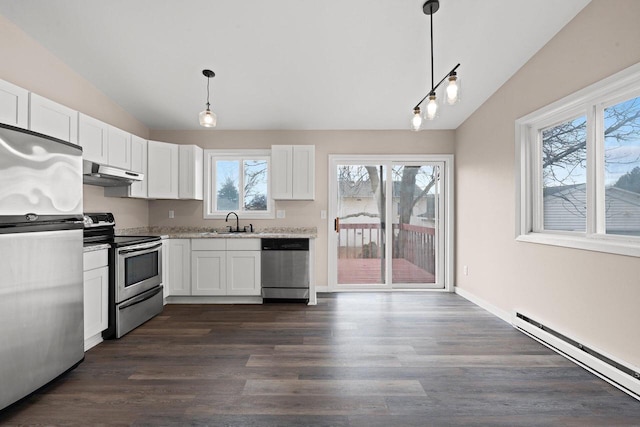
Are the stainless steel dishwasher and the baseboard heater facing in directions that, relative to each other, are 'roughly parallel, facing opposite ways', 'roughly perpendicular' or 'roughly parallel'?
roughly perpendicular

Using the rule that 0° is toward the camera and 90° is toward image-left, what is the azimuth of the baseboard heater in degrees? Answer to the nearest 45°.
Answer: approximately 45°

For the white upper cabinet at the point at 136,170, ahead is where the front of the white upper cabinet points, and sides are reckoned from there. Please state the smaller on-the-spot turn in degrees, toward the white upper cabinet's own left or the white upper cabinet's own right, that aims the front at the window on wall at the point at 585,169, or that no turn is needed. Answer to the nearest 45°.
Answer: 0° — it already faces it

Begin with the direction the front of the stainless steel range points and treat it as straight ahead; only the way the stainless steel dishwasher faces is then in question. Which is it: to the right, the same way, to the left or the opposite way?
to the right

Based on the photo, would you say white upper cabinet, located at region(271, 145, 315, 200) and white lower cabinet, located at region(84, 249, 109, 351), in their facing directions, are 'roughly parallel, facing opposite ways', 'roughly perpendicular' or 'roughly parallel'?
roughly perpendicular

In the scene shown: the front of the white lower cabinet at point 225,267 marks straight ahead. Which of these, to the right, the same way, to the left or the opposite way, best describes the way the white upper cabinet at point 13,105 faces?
to the left

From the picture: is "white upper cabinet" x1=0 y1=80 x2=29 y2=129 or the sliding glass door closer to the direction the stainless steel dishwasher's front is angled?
the white upper cabinet

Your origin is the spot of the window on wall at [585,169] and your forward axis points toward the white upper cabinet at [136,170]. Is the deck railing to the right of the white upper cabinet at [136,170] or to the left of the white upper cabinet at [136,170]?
right
